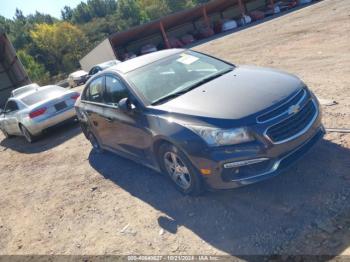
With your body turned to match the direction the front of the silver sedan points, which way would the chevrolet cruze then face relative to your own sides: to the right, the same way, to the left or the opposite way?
the opposite way

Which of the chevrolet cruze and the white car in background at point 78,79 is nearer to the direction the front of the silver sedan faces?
the white car in background

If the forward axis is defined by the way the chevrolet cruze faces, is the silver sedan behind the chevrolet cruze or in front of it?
behind

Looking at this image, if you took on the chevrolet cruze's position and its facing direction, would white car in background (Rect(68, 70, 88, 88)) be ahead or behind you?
behind

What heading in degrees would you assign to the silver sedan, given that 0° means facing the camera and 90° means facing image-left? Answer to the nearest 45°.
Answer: approximately 135°

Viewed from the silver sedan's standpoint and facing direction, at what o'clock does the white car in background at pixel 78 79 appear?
The white car in background is roughly at 2 o'clock from the silver sedan.

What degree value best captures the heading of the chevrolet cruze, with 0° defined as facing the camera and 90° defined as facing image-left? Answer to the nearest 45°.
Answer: approximately 315°
